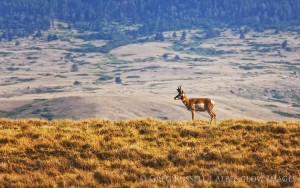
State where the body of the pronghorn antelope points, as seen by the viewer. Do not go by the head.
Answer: to the viewer's left
